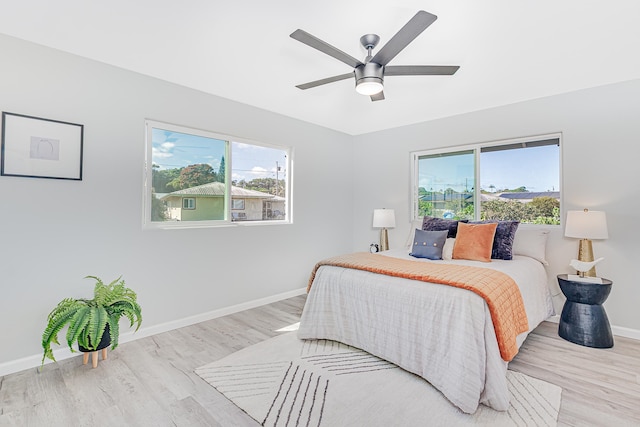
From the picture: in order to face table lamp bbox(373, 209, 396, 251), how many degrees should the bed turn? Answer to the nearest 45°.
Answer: approximately 135° to its right

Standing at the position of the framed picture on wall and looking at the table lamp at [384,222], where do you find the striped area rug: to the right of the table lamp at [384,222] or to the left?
right

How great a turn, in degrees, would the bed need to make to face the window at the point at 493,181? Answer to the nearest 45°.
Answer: approximately 135° to its right

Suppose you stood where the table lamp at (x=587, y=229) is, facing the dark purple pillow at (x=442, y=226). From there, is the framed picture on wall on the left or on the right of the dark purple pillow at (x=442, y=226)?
left

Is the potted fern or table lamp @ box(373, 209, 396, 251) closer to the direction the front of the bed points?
the potted fern

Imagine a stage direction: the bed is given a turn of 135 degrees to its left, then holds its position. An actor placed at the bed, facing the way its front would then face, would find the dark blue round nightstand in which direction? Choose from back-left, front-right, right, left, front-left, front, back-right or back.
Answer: front-left

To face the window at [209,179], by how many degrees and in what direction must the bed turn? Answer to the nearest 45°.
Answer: approximately 45° to its right

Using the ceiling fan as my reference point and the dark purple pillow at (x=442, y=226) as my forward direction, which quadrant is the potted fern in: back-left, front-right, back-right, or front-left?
back-left

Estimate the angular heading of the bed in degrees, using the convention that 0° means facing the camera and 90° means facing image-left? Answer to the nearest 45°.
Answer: approximately 45°

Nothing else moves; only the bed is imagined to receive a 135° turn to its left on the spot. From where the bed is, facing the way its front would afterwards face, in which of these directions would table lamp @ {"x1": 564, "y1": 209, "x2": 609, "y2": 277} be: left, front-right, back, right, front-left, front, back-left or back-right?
front-left
